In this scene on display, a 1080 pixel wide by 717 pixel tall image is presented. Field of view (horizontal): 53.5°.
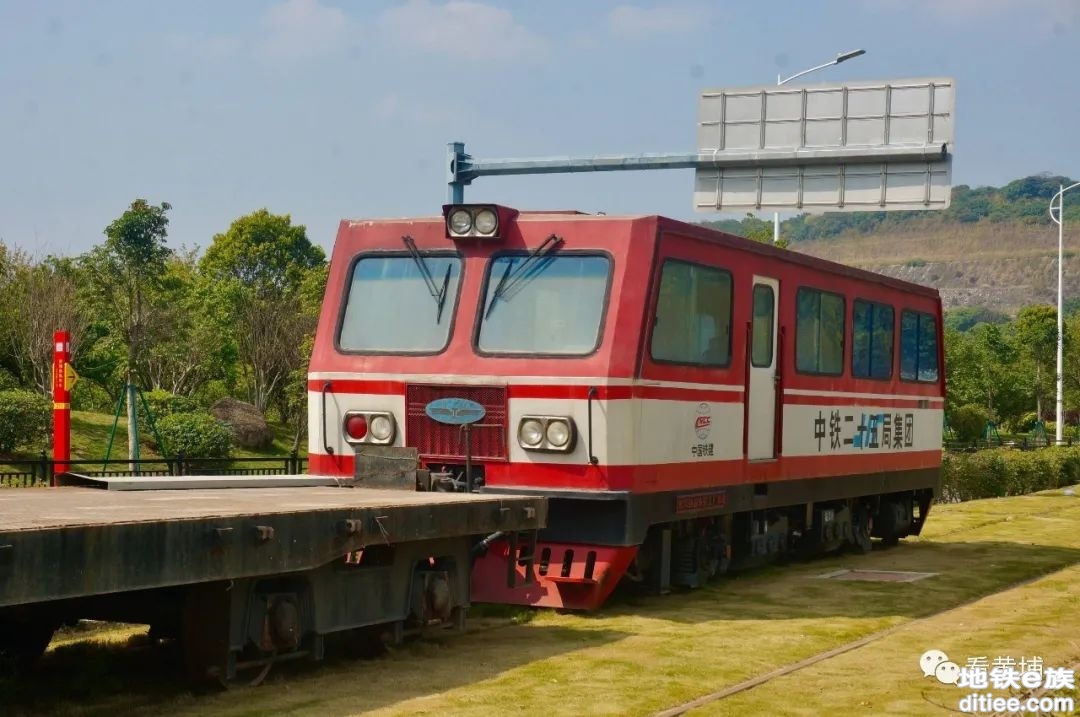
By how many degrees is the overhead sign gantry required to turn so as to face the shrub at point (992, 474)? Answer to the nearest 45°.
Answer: approximately 45° to its right

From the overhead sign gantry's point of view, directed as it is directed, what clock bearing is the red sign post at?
The red sign post is roughly at 8 o'clock from the overhead sign gantry.

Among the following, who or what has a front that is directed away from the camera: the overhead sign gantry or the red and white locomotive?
the overhead sign gantry

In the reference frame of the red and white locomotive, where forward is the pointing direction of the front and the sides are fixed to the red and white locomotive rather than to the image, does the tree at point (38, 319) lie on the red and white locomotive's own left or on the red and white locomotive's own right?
on the red and white locomotive's own right

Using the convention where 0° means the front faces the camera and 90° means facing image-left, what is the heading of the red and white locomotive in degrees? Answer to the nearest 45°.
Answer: approximately 45°

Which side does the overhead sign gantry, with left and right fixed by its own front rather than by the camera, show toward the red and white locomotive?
back

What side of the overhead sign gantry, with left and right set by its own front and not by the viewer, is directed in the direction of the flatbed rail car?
back

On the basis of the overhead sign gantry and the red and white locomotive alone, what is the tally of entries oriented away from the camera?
1

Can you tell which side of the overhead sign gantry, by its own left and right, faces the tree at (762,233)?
front

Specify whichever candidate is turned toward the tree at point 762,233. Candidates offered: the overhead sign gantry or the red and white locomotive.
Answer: the overhead sign gantry

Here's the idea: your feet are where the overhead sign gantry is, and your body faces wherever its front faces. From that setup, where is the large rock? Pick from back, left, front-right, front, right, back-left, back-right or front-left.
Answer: front-left

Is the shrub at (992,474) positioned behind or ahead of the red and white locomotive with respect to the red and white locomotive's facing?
behind

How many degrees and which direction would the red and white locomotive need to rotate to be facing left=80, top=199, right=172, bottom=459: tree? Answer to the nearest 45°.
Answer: approximately 90° to its right

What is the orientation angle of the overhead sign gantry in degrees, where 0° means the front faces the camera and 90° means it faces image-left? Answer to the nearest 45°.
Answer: approximately 180°

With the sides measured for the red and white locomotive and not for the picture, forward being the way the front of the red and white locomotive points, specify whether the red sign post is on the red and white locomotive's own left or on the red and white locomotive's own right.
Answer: on the red and white locomotive's own right

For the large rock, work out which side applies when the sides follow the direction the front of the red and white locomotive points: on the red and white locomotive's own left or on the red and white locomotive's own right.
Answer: on the red and white locomotive's own right
